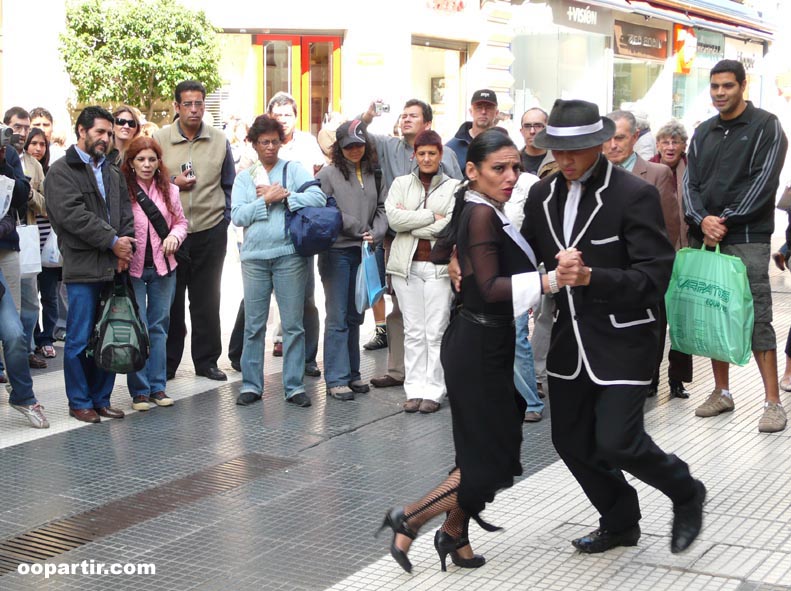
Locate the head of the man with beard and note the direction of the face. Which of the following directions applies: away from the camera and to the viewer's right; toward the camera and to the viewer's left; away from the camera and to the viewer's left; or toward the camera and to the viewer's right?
toward the camera and to the viewer's right

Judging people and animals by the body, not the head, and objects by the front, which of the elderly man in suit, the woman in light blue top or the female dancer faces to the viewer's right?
the female dancer

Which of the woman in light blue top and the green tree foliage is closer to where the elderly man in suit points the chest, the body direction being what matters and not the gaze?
the woman in light blue top

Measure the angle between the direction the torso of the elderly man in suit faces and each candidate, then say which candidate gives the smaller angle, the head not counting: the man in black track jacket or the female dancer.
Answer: the female dancer

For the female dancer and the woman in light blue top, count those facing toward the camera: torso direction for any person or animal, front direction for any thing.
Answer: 1

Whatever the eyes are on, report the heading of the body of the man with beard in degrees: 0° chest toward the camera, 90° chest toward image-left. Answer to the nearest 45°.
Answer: approximately 315°

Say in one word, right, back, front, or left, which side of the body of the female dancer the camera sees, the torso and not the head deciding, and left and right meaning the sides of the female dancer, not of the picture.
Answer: right

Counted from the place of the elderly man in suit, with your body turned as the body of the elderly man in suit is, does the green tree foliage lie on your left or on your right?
on your right

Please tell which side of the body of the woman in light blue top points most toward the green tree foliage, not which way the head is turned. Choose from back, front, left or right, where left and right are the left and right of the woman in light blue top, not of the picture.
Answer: back

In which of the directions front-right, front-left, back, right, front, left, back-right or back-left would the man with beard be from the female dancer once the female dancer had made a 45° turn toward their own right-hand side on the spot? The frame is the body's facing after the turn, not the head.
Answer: back

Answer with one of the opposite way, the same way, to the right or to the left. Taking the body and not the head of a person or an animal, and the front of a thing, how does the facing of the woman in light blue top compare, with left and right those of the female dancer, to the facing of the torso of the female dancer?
to the right

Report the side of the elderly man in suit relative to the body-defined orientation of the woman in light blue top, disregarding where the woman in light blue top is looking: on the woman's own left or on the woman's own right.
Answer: on the woman's own left
